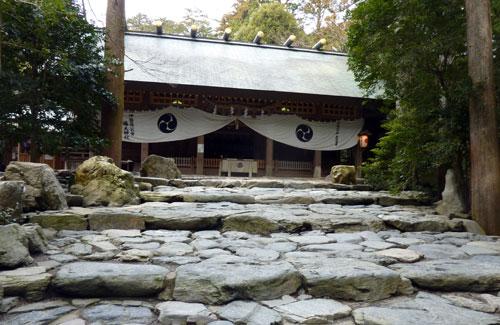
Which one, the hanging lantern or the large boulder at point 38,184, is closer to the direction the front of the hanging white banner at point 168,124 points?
the large boulder

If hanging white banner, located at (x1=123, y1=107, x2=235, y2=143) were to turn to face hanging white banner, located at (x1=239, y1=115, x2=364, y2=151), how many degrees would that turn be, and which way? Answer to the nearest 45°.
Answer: approximately 90° to its left

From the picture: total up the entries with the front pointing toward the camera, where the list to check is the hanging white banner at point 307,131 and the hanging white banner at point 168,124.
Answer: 2

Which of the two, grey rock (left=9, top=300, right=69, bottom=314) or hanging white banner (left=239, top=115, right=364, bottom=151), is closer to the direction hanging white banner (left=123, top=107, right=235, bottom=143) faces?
the grey rock

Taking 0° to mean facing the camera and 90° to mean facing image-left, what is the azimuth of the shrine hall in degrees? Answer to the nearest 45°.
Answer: approximately 0°
